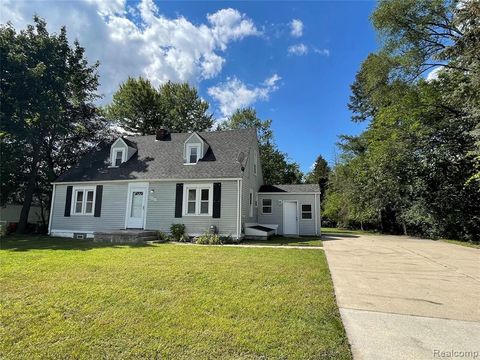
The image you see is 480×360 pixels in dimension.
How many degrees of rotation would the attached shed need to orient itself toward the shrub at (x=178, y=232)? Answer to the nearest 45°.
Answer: approximately 45° to its right

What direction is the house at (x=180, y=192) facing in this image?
toward the camera

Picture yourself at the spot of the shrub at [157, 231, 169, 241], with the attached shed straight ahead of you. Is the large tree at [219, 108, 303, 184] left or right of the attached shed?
left

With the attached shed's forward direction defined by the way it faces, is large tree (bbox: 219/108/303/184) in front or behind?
behind

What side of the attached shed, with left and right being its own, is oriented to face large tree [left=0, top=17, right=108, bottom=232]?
right

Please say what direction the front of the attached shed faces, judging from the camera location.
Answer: facing the viewer

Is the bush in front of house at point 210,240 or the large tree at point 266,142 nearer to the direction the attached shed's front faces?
the bush in front of house

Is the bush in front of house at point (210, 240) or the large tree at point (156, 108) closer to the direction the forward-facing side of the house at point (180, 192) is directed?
the bush in front of house

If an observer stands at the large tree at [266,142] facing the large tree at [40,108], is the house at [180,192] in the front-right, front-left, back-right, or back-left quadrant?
front-left

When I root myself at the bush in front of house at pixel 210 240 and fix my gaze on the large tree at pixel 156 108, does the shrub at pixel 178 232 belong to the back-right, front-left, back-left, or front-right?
front-left

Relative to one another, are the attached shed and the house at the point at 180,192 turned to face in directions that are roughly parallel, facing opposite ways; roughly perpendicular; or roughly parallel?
roughly parallel

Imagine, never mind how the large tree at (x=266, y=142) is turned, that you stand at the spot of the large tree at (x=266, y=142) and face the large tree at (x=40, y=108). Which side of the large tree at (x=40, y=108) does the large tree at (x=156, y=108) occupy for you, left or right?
right

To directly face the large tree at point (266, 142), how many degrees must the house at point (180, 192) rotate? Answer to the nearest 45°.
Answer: approximately 135° to its left

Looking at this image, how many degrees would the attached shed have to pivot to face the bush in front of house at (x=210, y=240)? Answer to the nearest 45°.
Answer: approximately 45° to its right

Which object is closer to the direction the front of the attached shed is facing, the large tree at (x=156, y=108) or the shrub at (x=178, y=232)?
the shrub
